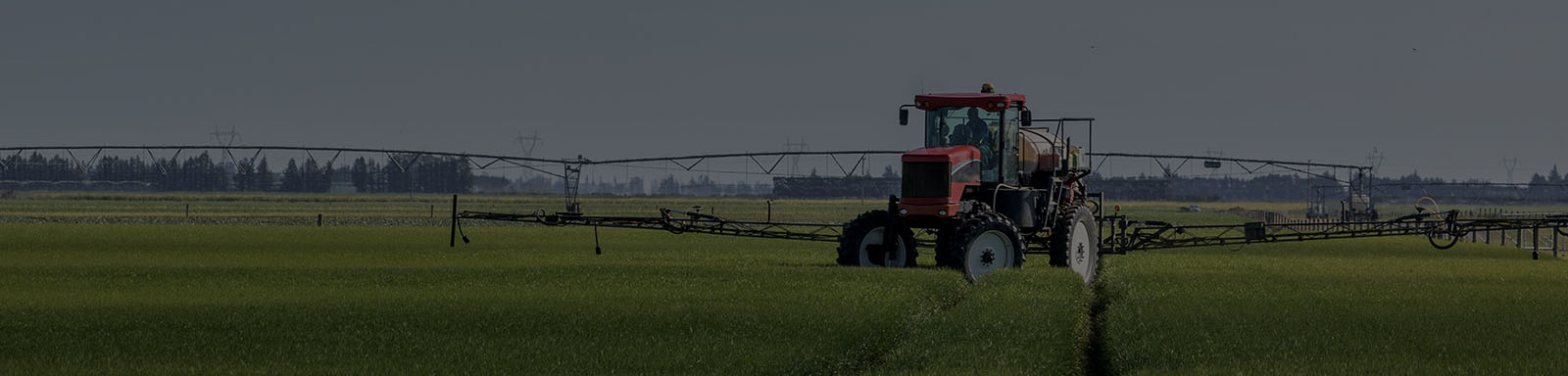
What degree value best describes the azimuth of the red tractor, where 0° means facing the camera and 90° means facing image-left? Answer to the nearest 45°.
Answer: approximately 45°
